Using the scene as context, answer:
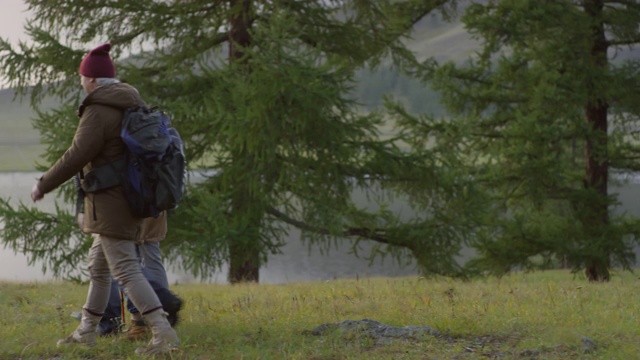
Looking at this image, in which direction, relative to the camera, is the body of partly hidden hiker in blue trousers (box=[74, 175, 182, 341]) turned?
to the viewer's left

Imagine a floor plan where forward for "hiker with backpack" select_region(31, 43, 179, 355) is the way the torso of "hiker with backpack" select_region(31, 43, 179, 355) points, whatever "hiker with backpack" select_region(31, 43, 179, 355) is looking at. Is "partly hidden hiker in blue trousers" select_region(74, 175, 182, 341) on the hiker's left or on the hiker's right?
on the hiker's right

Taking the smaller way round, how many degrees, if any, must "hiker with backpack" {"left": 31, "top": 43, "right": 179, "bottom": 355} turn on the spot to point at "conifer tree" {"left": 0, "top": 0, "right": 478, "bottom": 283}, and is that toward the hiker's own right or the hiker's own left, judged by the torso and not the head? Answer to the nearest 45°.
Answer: approximately 90° to the hiker's own right

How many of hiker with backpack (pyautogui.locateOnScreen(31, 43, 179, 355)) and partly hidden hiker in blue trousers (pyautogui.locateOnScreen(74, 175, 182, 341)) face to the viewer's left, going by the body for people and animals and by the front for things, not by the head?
2

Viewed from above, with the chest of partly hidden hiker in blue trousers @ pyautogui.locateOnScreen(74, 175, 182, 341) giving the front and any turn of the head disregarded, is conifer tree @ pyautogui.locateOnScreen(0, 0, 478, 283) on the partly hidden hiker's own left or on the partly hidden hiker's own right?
on the partly hidden hiker's own right

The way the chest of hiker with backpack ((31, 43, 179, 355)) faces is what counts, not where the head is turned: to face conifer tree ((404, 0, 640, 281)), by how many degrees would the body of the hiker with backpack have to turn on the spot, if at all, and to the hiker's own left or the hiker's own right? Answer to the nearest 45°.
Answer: approximately 135° to the hiker's own right

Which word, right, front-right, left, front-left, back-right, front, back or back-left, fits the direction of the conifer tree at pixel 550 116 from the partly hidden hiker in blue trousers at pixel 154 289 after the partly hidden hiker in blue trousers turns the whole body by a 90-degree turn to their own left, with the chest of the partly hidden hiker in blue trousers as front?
back-left

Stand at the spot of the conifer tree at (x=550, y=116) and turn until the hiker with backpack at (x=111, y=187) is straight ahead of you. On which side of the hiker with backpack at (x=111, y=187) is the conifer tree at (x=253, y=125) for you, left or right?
right

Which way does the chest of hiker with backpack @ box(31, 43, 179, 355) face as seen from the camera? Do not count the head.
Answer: to the viewer's left

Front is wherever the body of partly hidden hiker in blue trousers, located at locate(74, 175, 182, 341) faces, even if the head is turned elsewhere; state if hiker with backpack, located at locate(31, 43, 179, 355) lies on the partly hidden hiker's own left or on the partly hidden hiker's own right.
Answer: on the partly hidden hiker's own left

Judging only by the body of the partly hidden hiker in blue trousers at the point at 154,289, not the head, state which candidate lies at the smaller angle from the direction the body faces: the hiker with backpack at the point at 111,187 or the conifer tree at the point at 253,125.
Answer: the hiker with backpack
